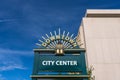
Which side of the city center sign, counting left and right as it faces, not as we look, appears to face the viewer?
front
